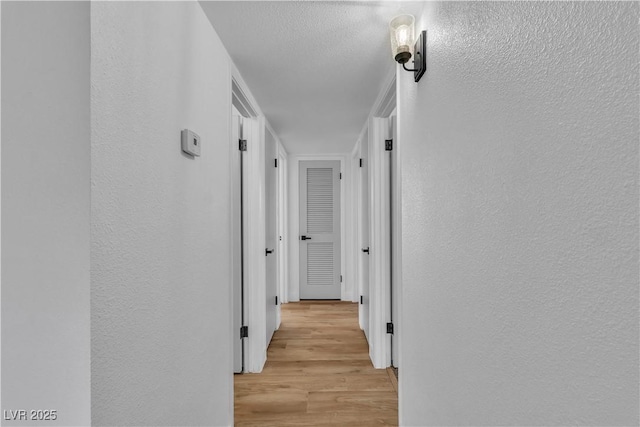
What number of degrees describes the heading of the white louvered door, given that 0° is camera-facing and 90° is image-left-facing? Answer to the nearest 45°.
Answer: approximately 0°

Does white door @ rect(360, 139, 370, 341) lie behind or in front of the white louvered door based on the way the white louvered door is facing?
in front

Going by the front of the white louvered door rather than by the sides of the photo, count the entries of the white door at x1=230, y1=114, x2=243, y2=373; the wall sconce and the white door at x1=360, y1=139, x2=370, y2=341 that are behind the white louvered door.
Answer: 0

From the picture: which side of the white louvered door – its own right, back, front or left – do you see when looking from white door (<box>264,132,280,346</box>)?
front

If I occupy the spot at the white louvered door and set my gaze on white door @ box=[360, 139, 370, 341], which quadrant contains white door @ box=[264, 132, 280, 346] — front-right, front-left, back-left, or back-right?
front-right

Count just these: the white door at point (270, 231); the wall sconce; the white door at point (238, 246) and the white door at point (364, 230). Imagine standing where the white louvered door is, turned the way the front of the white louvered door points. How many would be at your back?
0

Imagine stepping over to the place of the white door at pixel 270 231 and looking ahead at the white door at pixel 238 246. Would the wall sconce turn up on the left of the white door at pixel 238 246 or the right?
left

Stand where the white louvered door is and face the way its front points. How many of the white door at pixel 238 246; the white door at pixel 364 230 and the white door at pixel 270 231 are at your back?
0

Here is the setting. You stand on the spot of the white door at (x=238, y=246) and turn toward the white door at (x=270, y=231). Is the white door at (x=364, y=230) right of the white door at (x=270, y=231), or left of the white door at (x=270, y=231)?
right

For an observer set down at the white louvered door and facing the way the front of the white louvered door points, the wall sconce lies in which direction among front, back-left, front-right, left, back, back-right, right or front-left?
front

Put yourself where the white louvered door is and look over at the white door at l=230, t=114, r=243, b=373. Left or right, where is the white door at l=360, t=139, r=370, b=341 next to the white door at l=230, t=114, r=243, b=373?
left

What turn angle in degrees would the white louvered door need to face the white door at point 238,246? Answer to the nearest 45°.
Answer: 0° — it already faces it
